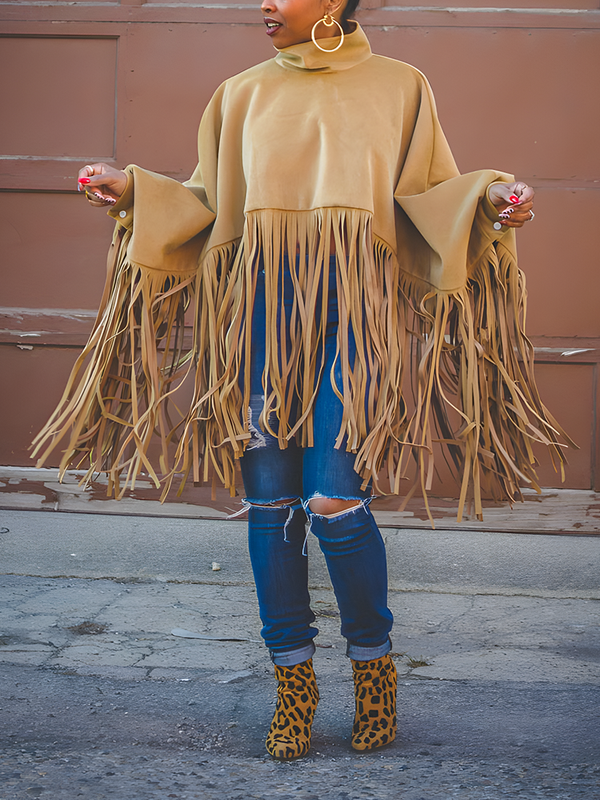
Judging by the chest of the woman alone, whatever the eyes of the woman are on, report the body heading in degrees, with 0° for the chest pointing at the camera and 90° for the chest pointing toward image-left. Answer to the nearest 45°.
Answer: approximately 0°
